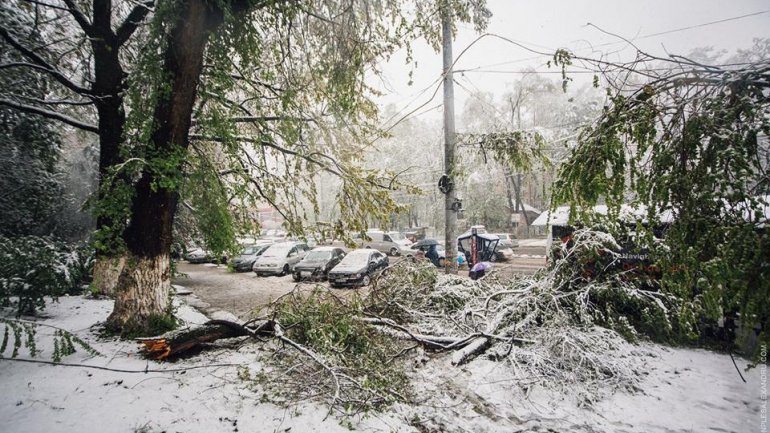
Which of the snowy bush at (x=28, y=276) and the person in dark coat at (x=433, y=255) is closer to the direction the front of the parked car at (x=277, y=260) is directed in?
the snowy bush

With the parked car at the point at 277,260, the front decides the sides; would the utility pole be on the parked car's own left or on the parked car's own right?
on the parked car's own left

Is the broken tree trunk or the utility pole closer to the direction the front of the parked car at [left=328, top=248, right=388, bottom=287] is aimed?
the broken tree trunk

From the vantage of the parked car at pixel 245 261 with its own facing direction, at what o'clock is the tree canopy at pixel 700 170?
The tree canopy is roughly at 10 o'clock from the parked car.

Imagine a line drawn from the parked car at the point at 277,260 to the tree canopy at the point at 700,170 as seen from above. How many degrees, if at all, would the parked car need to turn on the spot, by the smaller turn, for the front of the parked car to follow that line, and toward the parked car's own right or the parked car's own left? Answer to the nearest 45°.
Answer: approximately 45° to the parked car's own left

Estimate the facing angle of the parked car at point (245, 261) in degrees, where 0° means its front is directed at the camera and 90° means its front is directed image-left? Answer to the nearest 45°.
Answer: approximately 45°

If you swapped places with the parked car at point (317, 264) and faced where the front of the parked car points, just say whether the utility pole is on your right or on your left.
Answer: on your left

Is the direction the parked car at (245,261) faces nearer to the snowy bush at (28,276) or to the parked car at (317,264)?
the snowy bush

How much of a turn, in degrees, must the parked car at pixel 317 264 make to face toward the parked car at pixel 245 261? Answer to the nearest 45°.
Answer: approximately 90° to its right
